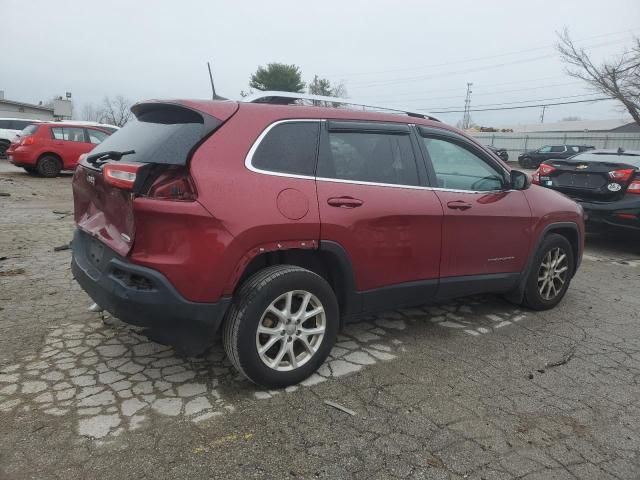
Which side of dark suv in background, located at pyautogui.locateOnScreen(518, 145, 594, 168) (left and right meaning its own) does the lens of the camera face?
left

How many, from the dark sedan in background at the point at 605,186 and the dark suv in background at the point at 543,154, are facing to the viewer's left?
1

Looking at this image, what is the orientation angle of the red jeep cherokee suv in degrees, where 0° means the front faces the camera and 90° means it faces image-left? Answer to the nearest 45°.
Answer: approximately 225°

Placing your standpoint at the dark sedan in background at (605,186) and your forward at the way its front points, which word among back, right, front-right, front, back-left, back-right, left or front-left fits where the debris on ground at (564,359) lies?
back-right

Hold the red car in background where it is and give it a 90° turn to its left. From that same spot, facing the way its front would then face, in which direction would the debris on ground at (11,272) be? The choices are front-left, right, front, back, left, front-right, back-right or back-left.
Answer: back-left

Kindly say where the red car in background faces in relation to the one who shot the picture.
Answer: facing away from the viewer and to the right of the viewer

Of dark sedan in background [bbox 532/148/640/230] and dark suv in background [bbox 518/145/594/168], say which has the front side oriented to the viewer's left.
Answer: dark suv in background [bbox 518/145/594/168]

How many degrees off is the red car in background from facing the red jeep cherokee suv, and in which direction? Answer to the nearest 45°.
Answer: approximately 135° to its right

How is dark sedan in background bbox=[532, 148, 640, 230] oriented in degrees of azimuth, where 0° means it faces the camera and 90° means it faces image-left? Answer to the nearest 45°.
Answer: approximately 225°

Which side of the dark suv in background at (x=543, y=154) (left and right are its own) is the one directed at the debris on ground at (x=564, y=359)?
left

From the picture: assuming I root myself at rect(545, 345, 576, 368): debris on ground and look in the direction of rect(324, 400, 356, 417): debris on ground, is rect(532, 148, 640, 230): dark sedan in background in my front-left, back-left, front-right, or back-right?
back-right
